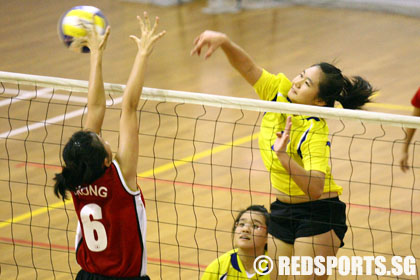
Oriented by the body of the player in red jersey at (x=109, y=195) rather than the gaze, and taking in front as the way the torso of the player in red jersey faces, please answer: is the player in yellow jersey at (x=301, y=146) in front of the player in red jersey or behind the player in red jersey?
in front

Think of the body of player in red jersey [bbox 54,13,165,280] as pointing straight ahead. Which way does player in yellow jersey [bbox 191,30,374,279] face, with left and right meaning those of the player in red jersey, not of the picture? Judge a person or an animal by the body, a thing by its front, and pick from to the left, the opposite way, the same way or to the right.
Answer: the opposite way

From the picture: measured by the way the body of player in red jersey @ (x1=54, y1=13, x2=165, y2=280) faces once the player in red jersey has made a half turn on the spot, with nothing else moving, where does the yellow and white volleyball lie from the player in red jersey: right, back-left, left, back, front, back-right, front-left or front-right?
back-right

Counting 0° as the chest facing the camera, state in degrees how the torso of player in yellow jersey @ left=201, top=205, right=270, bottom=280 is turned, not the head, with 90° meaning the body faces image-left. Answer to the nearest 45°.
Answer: approximately 0°

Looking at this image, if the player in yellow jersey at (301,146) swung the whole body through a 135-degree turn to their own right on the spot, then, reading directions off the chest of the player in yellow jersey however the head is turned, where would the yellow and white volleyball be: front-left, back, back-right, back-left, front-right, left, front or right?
left

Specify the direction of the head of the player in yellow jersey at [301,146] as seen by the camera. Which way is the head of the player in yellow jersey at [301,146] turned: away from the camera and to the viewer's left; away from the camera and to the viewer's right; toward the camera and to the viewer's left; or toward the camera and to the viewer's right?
toward the camera and to the viewer's left

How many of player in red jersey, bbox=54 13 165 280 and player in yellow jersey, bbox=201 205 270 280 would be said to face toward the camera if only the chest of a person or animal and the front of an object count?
1

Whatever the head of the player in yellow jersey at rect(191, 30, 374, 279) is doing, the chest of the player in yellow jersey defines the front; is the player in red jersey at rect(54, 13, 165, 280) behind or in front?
in front
